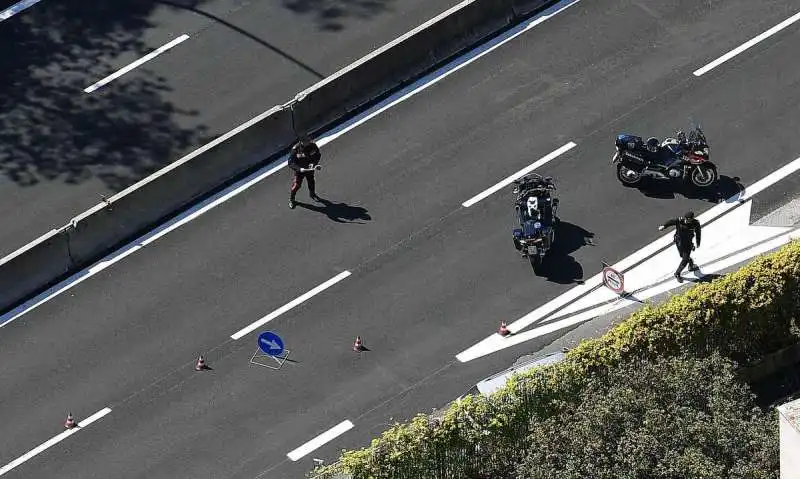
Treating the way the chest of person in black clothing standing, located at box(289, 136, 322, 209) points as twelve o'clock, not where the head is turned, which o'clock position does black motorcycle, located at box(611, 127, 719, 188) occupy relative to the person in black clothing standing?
The black motorcycle is roughly at 9 o'clock from the person in black clothing standing.

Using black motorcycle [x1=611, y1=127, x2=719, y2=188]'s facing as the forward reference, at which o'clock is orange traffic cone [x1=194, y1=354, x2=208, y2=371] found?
The orange traffic cone is roughly at 5 o'clock from the black motorcycle.

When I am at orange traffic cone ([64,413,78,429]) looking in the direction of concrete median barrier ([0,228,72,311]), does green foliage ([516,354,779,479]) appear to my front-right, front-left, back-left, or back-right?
back-right

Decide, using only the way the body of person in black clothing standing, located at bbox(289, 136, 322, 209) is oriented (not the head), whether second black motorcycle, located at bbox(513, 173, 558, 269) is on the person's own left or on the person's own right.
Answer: on the person's own left

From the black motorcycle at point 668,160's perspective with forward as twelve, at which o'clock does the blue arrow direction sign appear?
The blue arrow direction sign is roughly at 5 o'clock from the black motorcycle.

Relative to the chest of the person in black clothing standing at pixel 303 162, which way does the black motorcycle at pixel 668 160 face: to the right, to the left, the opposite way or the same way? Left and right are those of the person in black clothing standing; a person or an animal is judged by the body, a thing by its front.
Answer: to the left

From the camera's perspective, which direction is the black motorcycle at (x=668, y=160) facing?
to the viewer's right

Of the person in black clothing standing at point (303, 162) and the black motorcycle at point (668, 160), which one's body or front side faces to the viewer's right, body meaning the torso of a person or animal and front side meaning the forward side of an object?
the black motorcycle

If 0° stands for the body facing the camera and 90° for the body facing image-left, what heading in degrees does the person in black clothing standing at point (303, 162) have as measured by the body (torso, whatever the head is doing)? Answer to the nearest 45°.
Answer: approximately 0°

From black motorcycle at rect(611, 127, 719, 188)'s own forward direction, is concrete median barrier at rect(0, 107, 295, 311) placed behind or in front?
behind

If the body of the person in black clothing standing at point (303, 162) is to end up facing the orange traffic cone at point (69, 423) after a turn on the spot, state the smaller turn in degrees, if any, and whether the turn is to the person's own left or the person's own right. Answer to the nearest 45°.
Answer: approximately 90° to the person's own right
